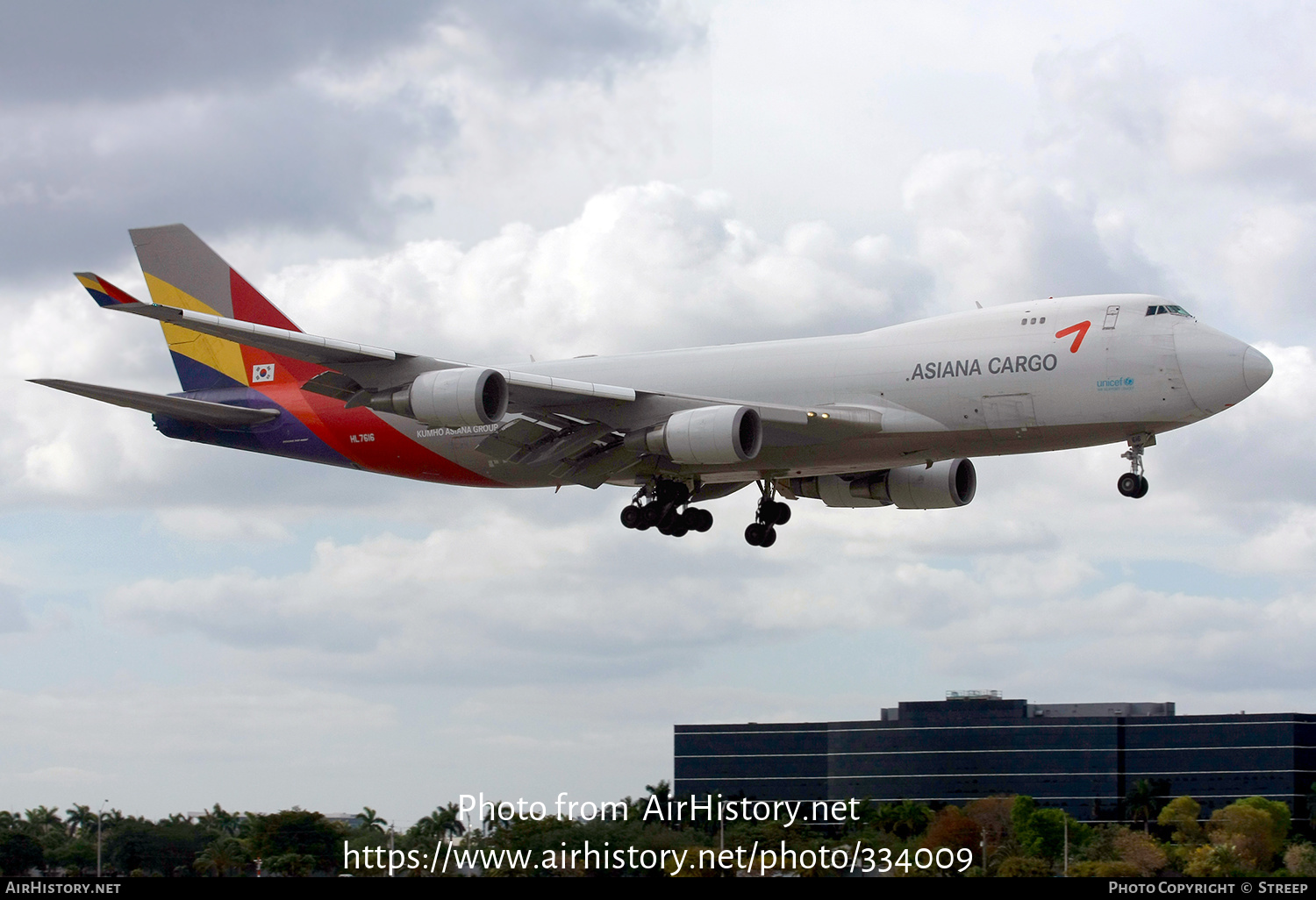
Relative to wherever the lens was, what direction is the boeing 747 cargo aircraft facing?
facing the viewer and to the right of the viewer

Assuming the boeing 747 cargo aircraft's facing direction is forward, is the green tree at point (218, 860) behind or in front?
behind

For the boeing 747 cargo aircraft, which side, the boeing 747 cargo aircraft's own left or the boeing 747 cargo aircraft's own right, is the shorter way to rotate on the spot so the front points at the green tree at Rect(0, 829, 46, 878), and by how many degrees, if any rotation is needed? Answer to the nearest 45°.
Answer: approximately 180°
